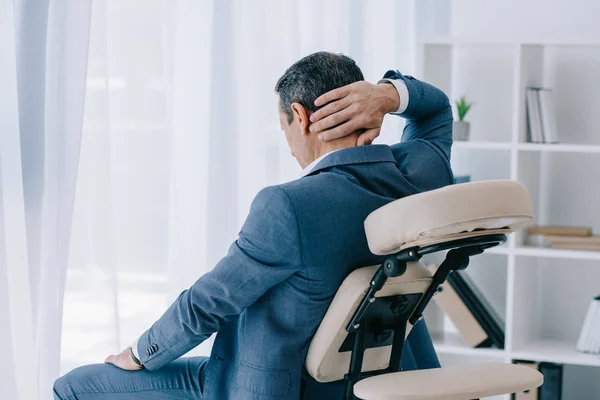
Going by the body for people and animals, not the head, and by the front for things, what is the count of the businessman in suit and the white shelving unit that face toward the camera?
1

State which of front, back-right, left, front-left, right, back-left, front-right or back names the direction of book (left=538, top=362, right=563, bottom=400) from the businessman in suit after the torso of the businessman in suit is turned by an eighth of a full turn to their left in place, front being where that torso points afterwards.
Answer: back-right

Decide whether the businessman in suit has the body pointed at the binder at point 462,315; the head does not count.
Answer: no

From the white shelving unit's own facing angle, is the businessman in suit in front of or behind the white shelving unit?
in front

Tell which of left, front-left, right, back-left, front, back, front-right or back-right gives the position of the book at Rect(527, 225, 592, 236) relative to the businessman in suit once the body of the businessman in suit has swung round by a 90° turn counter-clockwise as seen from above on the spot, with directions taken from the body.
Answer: back

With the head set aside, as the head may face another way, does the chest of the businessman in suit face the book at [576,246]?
no

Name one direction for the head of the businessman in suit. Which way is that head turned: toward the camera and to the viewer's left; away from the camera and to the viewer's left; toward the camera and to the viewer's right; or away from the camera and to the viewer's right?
away from the camera and to the viewer's left

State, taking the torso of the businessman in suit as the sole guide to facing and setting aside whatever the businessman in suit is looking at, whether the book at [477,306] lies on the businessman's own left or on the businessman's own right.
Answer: on the businessman's own right

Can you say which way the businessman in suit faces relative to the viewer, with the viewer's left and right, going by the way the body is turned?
facing away from the viewer and to the left of the viewer

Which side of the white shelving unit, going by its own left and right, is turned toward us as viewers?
front

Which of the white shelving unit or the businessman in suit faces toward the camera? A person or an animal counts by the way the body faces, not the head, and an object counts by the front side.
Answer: the white shelving unit

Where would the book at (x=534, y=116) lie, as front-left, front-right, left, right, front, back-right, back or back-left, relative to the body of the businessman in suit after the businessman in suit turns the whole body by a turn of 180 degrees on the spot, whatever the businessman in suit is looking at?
left

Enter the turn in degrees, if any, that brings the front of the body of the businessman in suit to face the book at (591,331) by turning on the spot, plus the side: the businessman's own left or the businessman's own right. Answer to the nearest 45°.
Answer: approximately 90° to the businessman's own right
